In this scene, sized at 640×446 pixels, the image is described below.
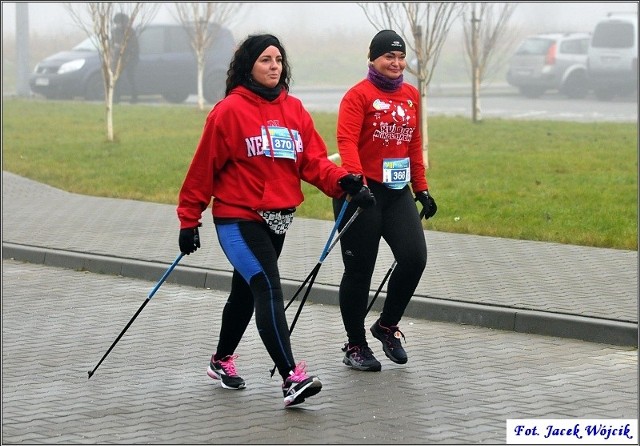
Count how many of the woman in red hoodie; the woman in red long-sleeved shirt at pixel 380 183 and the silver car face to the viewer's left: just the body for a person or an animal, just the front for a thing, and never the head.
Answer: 0

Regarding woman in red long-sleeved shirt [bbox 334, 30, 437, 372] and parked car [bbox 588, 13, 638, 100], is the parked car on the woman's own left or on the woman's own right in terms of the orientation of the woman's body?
on the woman's own left

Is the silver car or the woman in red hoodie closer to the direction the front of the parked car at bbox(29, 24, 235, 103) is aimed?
the woman in red hoodie

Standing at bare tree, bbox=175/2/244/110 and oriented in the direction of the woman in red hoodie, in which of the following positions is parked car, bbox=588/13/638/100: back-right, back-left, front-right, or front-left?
back-left

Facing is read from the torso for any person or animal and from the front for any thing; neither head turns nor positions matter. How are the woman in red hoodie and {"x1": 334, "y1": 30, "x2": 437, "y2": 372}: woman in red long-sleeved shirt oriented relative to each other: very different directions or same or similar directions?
same or similar directions

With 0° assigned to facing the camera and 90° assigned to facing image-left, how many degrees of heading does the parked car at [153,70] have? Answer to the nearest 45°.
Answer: approximately 45°

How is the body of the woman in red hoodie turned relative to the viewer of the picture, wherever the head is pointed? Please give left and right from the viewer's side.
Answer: facing the viewer and to the right of the viewer

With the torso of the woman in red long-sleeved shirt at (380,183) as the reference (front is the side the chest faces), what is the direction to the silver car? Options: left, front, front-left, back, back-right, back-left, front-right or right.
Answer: back-left

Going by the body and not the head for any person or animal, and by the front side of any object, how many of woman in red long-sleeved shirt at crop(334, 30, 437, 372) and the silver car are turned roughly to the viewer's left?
0

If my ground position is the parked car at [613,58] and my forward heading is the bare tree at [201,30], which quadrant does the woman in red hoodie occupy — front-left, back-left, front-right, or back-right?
front-left

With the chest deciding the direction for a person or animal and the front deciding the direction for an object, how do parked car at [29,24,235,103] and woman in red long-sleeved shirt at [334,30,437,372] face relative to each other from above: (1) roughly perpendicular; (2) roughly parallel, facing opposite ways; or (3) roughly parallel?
roughly perpendicular

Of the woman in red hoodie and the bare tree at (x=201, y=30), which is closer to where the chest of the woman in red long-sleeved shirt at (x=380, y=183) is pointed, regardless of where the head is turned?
the woman in red hoodie

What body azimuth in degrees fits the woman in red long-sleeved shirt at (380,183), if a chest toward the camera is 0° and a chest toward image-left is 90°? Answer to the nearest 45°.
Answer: approximately 315°
